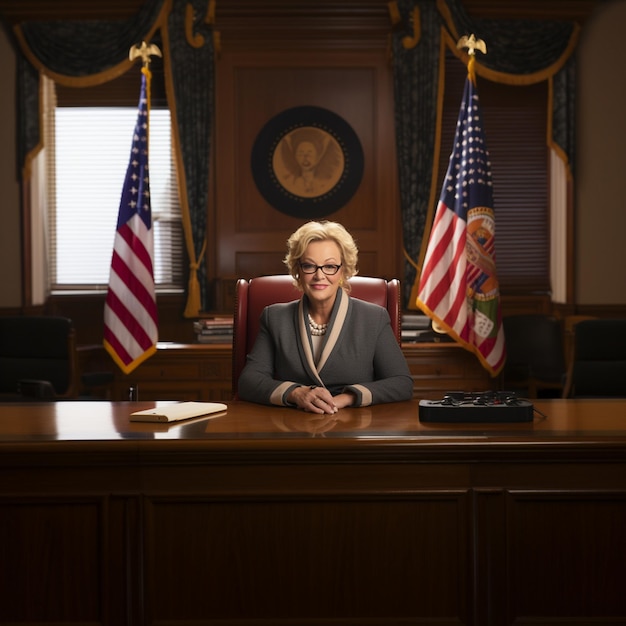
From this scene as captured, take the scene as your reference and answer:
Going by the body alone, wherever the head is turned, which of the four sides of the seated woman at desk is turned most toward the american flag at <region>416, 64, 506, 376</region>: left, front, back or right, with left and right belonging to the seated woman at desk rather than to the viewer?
back

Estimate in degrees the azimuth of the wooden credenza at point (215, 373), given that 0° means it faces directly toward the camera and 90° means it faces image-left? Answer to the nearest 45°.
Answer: approximately 0°

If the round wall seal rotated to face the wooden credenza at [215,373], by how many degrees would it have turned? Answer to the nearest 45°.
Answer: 0° — it already faces it

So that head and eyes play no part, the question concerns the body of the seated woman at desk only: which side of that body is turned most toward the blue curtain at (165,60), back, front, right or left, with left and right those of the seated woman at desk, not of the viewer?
back

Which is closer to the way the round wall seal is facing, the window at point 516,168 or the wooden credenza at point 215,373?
the wooden credenza
